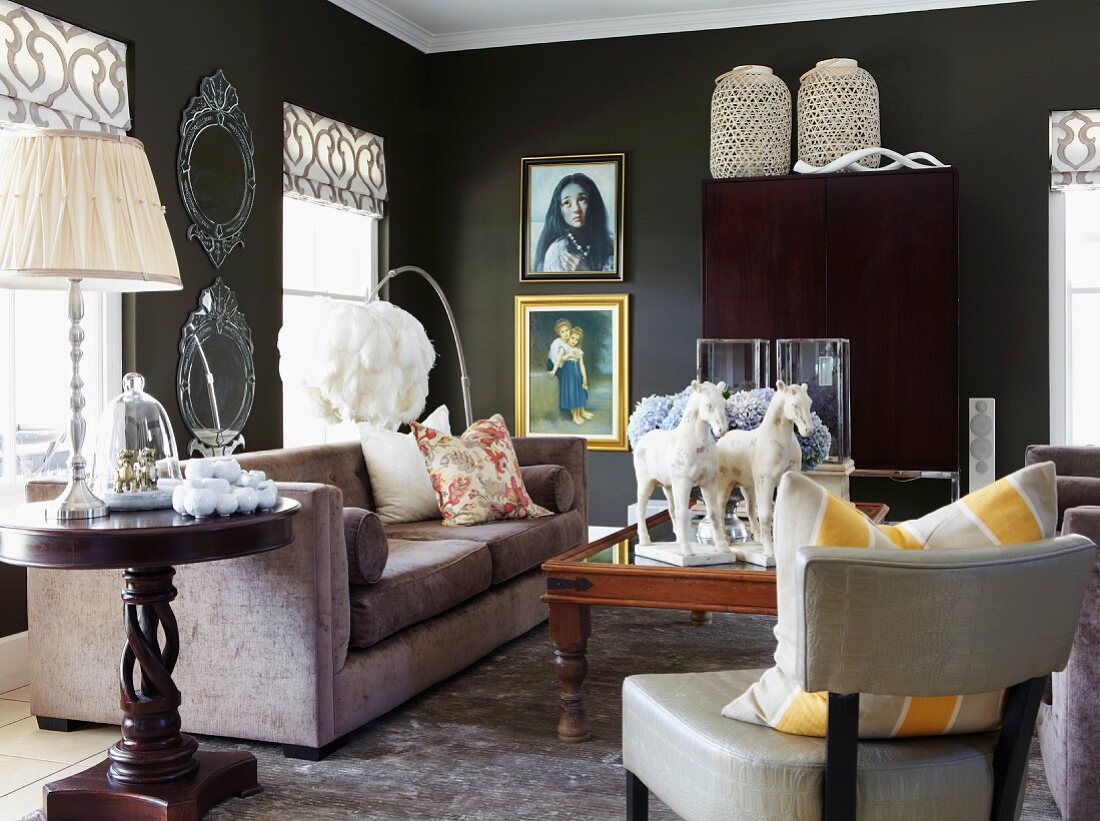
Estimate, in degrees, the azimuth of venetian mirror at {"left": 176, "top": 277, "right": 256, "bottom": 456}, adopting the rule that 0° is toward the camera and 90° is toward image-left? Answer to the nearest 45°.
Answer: approximately 315°

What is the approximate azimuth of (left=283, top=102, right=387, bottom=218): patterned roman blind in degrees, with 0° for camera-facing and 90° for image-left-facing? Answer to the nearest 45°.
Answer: approximately 315°

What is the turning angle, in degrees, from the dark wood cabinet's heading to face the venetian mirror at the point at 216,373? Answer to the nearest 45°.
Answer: approximately 45° to its right

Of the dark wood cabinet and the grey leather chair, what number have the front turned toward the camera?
1

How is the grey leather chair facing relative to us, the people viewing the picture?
facing away from the viewer and to the left of the viewer
